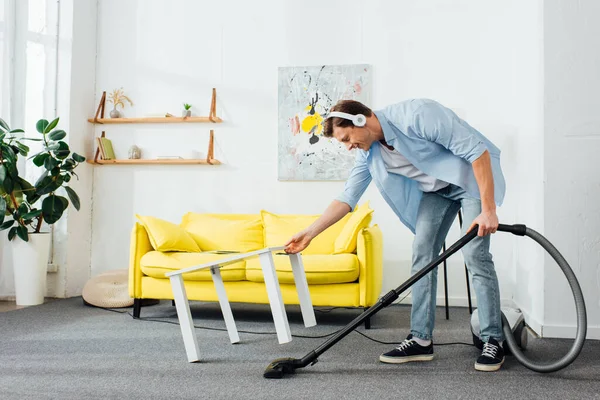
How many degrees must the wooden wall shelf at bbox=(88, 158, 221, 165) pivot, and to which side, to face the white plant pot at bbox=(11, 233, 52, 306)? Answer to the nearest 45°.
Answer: approximately 90° to its right

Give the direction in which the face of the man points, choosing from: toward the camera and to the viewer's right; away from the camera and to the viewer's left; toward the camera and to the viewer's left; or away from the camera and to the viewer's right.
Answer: toward the camera and to the viewer's left

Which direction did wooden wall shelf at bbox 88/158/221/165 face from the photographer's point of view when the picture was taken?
facing the viewer

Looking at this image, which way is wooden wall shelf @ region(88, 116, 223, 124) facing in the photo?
toward the camera

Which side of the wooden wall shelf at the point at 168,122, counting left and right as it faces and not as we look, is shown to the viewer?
front

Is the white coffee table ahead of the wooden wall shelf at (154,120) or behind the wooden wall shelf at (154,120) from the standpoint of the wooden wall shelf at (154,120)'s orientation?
ahead

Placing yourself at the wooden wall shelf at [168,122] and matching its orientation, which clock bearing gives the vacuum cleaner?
The vacuum cleaner is roughly at 11 o'clock from the wooden wall shelf.

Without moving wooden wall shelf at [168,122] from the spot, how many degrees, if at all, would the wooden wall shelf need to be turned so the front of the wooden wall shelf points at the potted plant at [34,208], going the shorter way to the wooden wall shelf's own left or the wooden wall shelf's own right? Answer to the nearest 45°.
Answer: approximately 90° to the wooden wall shelf's own right

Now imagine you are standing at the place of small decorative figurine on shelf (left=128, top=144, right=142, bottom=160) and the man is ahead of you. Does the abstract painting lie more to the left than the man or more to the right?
left

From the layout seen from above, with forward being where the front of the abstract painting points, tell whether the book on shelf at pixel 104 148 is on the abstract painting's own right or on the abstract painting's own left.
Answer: on the abstract painting's own right

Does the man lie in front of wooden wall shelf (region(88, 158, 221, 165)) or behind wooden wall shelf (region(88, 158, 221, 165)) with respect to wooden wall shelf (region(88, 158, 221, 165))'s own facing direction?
in front

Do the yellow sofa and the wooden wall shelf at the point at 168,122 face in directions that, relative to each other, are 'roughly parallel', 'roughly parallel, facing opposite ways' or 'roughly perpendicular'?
roughly parallel

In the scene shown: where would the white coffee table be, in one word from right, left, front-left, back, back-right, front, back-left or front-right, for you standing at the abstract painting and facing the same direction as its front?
front

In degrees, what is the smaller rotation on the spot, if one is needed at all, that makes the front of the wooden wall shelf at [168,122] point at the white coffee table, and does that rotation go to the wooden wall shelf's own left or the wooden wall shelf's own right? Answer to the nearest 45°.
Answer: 0° — it already faces it

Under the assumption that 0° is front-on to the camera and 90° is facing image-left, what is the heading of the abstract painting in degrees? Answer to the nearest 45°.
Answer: approximately 0°

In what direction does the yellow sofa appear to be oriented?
toward the camera
